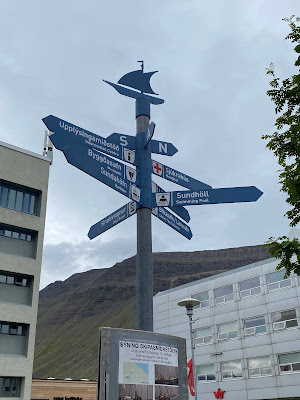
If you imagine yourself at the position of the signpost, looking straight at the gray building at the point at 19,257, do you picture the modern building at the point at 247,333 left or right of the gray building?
right

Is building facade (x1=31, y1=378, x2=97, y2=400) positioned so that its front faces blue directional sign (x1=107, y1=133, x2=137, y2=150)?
yes

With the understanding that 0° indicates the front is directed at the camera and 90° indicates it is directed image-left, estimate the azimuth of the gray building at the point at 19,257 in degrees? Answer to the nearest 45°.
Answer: approximately 315°

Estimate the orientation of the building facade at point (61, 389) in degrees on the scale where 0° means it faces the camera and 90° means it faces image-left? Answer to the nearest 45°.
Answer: approximately 0°

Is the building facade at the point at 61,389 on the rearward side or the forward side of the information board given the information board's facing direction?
on the rearward side
